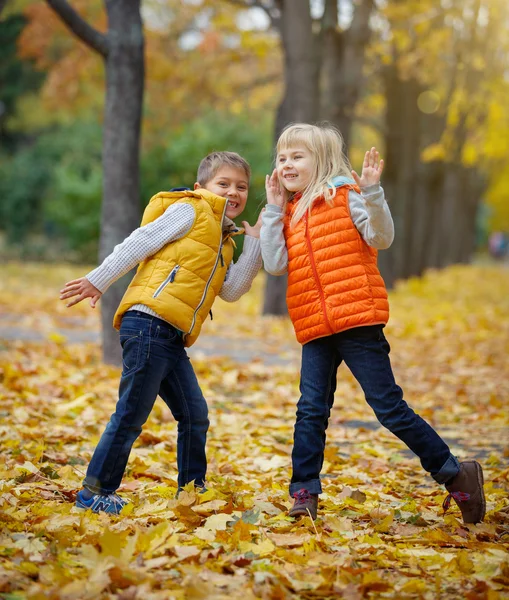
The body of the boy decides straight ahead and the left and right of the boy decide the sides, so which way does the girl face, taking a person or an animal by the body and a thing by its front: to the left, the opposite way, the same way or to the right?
to the right

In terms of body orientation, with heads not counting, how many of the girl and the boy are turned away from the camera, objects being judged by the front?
0

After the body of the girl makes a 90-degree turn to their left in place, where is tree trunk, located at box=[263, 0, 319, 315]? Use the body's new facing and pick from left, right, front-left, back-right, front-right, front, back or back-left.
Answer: back-left

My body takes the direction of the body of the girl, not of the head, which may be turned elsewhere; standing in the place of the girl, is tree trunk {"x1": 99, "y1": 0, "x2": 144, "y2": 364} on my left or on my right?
on my right

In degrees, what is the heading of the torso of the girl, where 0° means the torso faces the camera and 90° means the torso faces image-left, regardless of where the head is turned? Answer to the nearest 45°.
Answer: approximately 45°

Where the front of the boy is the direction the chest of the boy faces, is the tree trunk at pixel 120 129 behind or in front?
behind

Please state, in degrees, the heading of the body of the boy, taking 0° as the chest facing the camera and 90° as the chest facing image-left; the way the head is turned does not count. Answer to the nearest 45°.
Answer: approximately 315°

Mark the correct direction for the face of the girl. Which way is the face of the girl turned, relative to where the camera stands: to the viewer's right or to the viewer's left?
to the viewer's left

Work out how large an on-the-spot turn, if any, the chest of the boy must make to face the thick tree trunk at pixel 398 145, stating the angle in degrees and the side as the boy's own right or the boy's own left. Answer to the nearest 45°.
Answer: approximately 135° to the boy's own left

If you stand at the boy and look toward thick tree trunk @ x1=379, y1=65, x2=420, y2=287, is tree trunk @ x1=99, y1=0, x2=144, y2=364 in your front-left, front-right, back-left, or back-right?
front-left

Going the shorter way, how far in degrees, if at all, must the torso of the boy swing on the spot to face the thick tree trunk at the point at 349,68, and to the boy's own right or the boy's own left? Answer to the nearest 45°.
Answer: approximately 135° to the boy's own left
